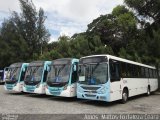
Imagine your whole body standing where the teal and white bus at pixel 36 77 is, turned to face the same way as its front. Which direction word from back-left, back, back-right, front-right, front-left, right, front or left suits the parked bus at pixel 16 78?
right

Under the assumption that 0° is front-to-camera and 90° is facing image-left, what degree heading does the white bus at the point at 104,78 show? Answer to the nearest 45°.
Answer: approximately 45°

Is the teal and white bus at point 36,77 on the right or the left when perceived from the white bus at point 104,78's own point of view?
on its right

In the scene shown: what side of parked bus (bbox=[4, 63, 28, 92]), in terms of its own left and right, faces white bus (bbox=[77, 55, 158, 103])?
left

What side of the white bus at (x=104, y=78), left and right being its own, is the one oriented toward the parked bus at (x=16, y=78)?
right

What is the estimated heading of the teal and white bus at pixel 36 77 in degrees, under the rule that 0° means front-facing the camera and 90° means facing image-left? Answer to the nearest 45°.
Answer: approximately 45°

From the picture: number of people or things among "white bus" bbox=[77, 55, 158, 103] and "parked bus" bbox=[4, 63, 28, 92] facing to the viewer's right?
0

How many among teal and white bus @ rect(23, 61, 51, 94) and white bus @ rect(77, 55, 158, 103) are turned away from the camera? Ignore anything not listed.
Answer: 0

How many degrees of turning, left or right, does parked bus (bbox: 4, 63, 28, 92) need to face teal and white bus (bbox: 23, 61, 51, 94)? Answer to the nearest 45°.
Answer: approximately 90° to its left
